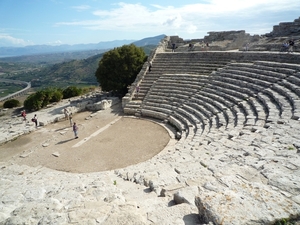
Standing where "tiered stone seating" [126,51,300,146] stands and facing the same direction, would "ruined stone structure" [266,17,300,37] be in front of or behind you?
behind

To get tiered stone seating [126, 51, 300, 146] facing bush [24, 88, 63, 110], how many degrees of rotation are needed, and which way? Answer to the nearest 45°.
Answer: approximately 45° to its right

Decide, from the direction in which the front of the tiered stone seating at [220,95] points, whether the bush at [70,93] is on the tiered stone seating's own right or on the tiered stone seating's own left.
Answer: on the tiered stone seating's own right

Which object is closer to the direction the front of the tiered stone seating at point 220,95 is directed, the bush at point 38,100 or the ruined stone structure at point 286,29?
the bush

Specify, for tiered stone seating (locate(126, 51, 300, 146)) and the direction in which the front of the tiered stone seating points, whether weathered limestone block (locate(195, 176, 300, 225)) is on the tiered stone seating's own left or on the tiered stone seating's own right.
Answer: on the tiered stone seating's own left

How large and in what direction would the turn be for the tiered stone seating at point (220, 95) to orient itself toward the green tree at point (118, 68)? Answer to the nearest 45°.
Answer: approximately 90° to its right

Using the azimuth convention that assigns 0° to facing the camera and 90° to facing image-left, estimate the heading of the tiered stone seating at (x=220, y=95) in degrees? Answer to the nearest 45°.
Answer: approximately 45°
